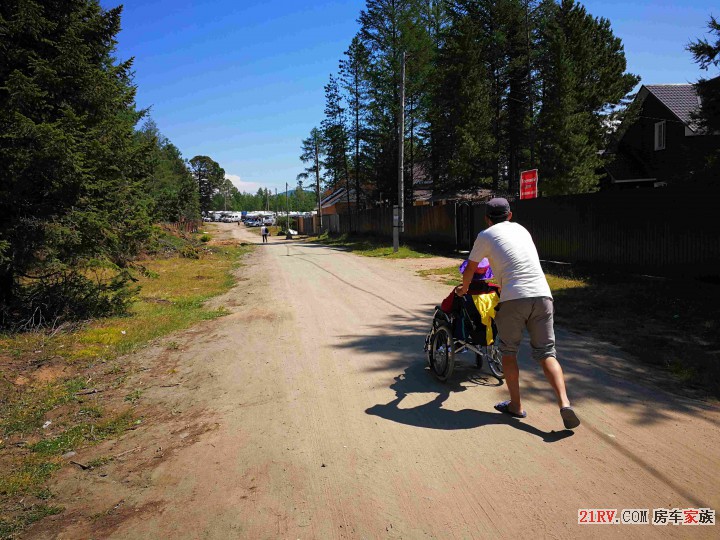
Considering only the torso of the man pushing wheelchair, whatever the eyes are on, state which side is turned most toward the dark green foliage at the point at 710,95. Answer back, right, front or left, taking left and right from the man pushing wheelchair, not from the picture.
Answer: right

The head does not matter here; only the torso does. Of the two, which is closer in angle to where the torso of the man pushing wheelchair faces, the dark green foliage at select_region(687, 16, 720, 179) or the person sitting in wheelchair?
the person sitting in wheelchair

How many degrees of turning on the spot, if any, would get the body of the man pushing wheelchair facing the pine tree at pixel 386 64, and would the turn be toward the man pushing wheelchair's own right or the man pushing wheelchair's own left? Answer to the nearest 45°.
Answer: approximately 45° to the man pushing wheelchair's own right

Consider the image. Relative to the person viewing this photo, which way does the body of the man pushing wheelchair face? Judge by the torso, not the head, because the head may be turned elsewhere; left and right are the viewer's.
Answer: facing away from the viewer and to the left of the viewer

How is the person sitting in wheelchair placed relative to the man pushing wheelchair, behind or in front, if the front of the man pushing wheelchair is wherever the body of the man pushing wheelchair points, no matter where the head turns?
in front

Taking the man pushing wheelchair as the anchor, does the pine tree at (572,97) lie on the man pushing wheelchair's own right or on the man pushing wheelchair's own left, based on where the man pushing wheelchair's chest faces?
on the man pushing wheelchair's own right

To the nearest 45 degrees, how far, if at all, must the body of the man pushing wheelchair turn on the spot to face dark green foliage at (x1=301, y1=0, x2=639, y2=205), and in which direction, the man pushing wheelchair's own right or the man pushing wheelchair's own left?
approximately 45° to the man pushing wheelchair's own right

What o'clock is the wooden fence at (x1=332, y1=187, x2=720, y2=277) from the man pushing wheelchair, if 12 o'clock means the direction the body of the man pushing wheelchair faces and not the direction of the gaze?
The wooden fence is roughly at 2 o'clock from the man pushing wheelchair.
